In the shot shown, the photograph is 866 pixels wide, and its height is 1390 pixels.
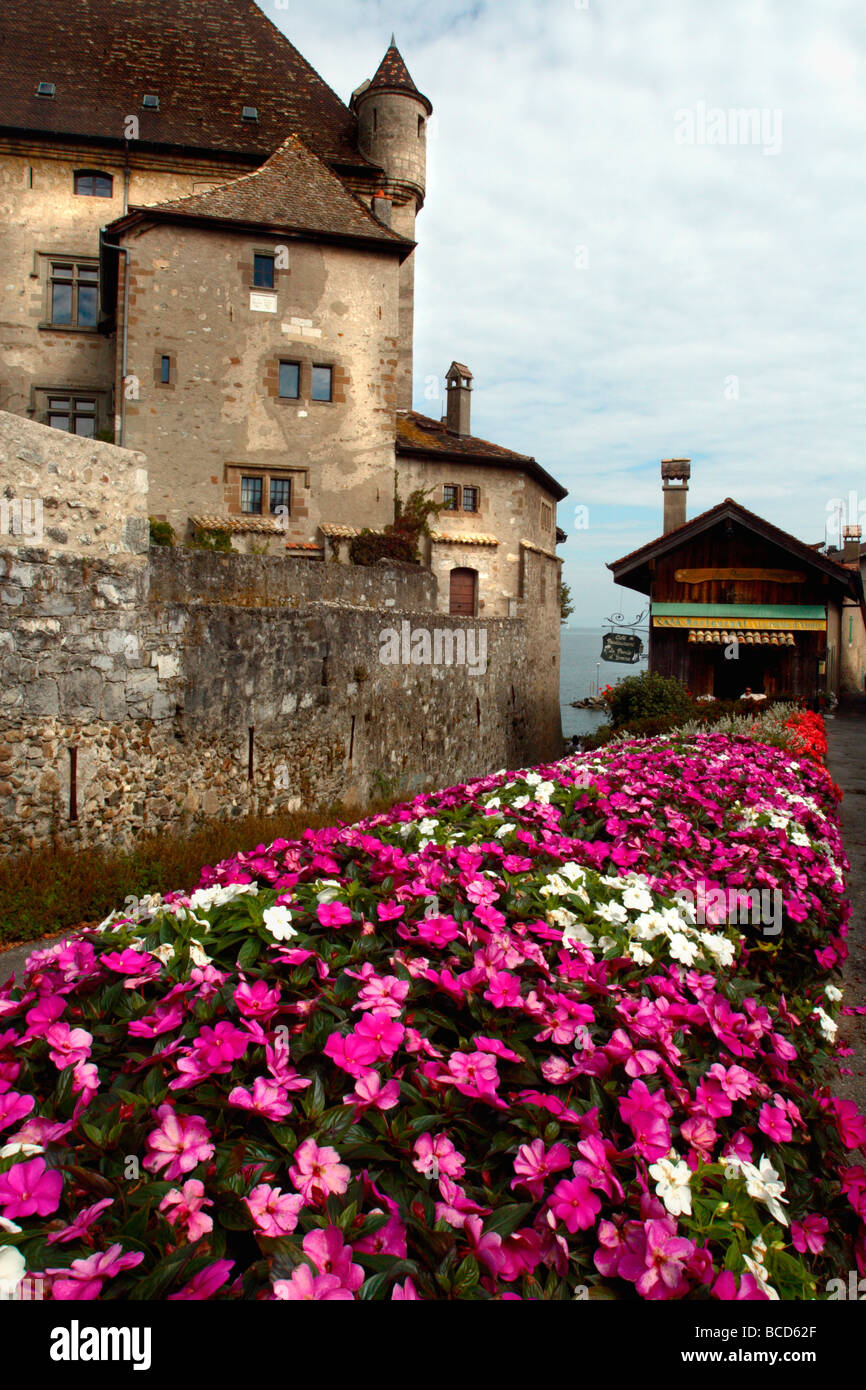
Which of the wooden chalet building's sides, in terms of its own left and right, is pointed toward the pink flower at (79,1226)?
front

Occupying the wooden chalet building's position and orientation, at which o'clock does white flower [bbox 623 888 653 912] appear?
The white flower is roughly at 12 o'clock from the wooden chalet building.

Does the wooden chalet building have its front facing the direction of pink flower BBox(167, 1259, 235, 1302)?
yes

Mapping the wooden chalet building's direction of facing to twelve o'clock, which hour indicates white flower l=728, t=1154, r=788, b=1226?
The white flower is roughly at 12 o'clock from the wooden chalet building.

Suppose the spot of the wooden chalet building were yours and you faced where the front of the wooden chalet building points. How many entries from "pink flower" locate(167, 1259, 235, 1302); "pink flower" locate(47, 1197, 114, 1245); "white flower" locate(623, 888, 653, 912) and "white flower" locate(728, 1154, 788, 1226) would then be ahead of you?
4

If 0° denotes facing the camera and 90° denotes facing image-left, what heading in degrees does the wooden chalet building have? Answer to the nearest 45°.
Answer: approximately 0°

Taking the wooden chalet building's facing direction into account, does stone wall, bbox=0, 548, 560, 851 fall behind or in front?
in front

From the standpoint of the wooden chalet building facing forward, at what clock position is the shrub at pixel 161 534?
The shrub is roughly at 2 o'clock from the wooden chalet building.

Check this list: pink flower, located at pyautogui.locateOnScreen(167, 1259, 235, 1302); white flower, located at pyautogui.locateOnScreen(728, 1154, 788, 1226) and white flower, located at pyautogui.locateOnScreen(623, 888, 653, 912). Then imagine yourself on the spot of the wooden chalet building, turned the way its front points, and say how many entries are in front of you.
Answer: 3
